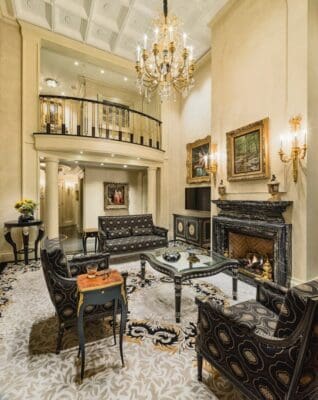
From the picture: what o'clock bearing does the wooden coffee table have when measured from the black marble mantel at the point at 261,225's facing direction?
The wooden coffee table is roughly at 12 o'clock from the black marble mantel.

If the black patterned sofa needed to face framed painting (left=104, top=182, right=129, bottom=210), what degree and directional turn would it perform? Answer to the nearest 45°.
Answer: approximately 135° to its left

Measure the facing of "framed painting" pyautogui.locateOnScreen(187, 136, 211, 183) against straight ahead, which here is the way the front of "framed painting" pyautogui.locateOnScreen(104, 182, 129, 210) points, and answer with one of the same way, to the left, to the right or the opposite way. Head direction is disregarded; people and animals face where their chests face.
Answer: to the right

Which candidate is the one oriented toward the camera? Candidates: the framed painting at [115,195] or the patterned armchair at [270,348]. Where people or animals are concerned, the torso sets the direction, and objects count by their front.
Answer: the framed painting

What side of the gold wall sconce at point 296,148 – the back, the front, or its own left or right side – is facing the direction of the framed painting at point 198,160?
right

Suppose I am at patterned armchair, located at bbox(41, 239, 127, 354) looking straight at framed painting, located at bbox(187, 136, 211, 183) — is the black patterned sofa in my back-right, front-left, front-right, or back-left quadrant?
front-left

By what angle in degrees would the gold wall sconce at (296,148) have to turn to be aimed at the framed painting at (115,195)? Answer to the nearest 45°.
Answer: approximately 45° to its right

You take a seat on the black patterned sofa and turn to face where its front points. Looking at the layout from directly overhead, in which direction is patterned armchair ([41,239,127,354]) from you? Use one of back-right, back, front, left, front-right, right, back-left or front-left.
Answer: front-right

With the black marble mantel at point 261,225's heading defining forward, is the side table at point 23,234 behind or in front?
in front

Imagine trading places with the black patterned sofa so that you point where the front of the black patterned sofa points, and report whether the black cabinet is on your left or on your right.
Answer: on your left

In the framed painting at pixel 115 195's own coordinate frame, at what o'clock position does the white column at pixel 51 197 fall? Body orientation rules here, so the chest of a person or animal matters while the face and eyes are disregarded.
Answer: The white column is roughly at 1 o'clock from the framed painting.

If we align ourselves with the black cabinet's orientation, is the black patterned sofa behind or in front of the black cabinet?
in front

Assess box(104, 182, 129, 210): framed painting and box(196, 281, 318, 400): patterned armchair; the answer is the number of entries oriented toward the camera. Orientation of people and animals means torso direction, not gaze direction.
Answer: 1

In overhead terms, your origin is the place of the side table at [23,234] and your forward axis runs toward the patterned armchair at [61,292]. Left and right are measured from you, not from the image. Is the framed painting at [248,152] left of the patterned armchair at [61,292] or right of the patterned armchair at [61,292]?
left

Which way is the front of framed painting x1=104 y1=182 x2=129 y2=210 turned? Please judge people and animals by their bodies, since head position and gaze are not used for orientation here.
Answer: toward the camera

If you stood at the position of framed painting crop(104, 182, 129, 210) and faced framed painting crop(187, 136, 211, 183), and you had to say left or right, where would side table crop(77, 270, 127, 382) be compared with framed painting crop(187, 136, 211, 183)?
right

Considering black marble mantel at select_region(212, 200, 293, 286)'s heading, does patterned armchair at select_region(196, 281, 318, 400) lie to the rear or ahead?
ahead

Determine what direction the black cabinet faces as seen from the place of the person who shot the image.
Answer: facing the viewer and to the left of the viewer

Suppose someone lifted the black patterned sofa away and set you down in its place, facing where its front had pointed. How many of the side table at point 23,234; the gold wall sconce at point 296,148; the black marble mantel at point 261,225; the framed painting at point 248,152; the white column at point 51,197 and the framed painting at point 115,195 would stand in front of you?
3

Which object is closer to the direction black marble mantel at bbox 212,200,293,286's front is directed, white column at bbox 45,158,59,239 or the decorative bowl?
the decorative bowl

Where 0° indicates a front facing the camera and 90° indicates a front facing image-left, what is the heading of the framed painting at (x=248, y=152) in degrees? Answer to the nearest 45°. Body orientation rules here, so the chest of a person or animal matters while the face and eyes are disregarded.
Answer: approximately 45°
